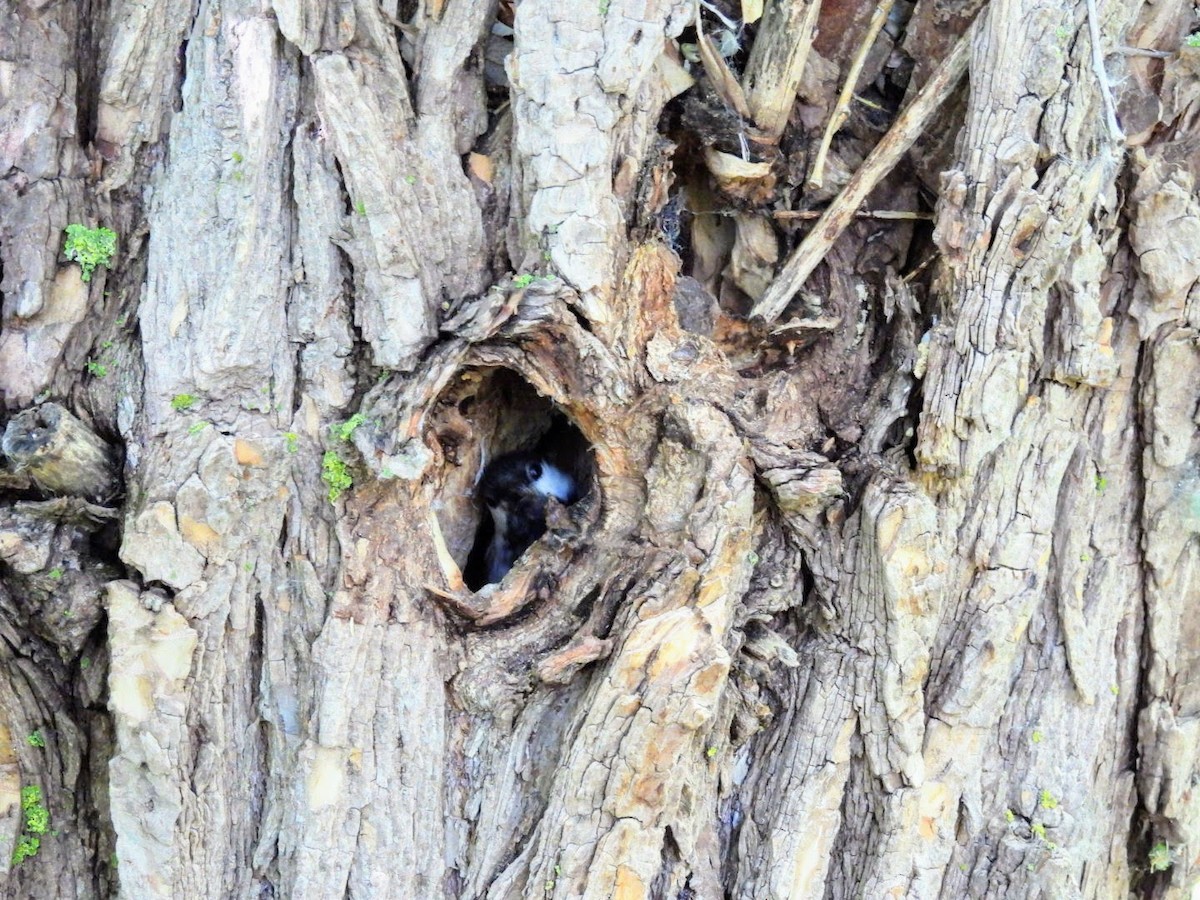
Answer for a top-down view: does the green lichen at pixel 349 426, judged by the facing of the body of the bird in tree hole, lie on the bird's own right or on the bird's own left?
on the bird's own right
